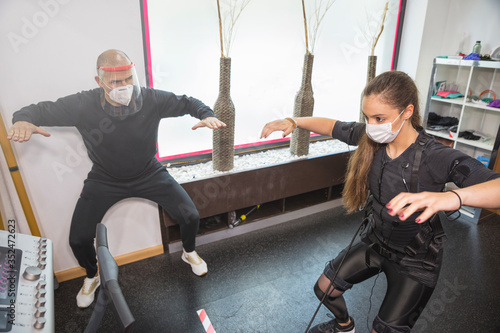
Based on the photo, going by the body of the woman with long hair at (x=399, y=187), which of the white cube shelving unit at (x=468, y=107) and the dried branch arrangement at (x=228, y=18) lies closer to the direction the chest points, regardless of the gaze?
the dried branch arrangement

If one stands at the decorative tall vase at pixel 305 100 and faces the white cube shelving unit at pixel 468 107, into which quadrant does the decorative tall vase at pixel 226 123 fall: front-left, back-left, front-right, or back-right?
back-right

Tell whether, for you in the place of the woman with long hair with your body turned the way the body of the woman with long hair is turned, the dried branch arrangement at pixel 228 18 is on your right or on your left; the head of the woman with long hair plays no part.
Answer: on your right

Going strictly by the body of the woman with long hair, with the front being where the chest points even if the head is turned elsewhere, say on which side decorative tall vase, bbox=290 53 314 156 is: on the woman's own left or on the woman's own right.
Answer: on the woman's own right

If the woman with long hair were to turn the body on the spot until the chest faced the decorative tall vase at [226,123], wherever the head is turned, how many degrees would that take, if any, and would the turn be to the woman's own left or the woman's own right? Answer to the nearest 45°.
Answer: approximately 90° to the woman's own right

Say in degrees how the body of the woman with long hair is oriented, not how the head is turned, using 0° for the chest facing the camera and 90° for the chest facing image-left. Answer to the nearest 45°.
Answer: approximately 45°

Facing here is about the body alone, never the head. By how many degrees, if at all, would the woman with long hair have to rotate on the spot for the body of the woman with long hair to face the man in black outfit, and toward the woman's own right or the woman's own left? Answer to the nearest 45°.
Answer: approximately 45° to the woman's own right

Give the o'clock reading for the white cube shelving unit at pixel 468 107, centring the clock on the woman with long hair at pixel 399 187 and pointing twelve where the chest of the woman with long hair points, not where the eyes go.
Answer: The white cube shelving unit is roughly at 5 o'clock from the woman with long hair.

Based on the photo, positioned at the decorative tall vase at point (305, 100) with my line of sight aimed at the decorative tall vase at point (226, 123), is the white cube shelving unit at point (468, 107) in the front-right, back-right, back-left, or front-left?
back-left
